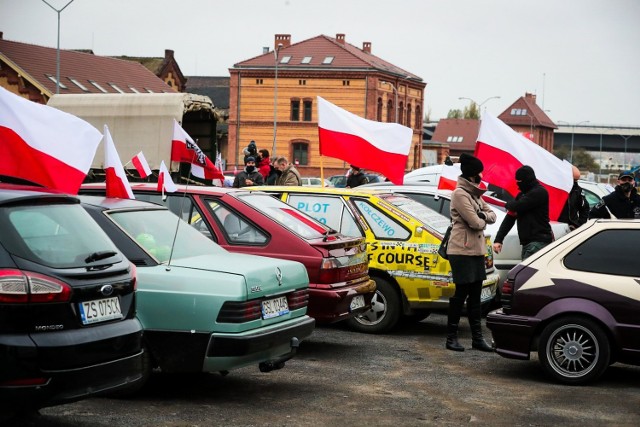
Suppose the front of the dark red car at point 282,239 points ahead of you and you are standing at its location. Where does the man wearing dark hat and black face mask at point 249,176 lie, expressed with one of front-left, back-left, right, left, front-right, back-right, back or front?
front-right

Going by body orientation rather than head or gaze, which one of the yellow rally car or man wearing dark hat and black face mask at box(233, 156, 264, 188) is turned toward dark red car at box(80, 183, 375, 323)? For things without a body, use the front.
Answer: the man wearing dark hat and black face mask

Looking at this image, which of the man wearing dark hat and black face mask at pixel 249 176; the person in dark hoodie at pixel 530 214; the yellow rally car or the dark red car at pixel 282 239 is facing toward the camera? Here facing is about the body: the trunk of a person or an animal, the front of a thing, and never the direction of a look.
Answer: the man wearing dark hat and black face mask

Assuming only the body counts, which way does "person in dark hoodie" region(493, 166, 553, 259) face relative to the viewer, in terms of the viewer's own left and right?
facing to the left of the viewer

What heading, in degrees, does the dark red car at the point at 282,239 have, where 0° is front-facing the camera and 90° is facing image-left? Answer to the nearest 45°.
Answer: approximately 135°

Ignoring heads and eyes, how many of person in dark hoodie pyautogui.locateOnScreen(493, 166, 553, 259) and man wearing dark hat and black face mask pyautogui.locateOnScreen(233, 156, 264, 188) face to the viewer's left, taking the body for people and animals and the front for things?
1

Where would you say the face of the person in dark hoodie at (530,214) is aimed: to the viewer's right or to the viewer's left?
to the viewer's left

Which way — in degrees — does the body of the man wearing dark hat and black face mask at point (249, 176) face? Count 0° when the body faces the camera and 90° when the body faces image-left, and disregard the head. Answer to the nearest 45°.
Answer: approximately 0°

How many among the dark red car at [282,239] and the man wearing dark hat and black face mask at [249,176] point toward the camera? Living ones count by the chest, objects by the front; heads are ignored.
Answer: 1

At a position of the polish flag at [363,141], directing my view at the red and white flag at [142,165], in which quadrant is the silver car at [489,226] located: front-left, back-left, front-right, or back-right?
back-left

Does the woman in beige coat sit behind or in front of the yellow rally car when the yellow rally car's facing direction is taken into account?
behind
